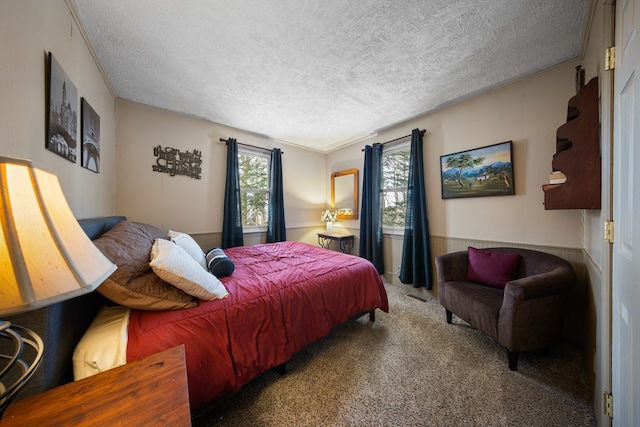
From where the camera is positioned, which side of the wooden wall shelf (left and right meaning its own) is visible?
left

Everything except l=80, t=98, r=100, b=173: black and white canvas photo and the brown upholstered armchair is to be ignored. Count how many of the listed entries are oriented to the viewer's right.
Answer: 1

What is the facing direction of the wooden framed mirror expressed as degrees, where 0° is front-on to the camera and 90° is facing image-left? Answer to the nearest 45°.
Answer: approximately 45°

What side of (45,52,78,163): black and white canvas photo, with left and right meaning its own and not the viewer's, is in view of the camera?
right

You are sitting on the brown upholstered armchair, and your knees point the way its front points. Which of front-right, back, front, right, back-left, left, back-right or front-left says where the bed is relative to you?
front

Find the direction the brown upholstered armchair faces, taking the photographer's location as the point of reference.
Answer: facing the viewer and to the left of the viewer

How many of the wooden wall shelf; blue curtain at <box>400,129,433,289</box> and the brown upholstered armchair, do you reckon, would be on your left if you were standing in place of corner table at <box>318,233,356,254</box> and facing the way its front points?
3

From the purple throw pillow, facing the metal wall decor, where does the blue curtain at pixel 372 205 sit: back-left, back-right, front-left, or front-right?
front-right

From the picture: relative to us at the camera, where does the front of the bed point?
facing away from the viewer and to the right of the viewer

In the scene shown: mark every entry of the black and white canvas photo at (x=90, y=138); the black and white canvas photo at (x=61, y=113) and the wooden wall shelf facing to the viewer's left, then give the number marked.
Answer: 1

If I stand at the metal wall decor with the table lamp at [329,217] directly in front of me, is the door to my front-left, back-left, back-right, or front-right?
front-right
